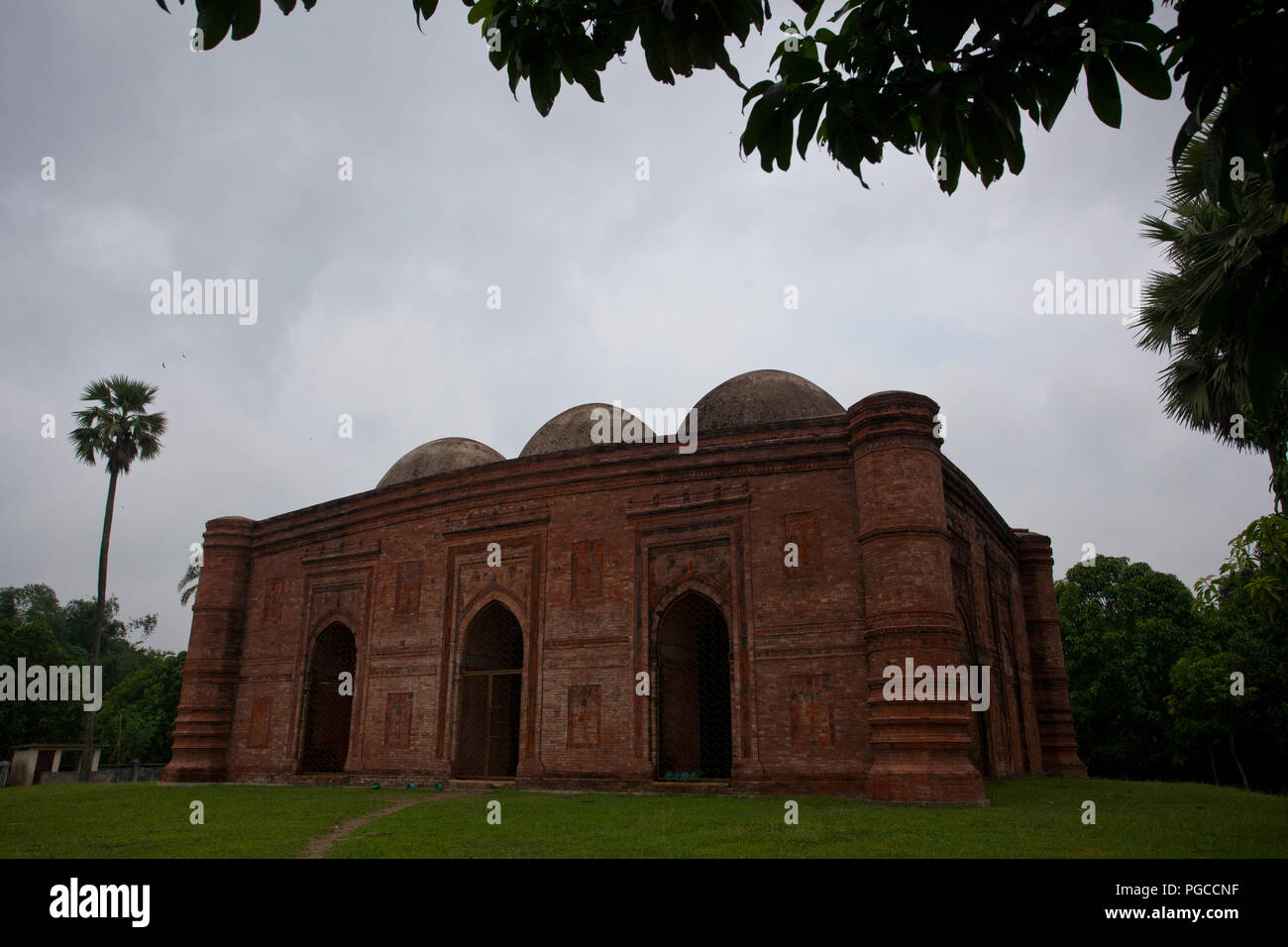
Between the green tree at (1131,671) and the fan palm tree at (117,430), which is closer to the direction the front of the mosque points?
the fan palm tree

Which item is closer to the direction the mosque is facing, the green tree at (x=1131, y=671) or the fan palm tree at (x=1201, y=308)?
the fan palm tree

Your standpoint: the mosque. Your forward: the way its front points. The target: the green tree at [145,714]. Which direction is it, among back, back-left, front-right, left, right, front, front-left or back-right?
right

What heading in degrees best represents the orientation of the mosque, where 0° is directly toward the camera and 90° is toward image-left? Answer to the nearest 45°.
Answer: approximately 45°

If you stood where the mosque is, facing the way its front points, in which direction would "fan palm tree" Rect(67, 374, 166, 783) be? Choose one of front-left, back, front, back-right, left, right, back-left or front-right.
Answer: right

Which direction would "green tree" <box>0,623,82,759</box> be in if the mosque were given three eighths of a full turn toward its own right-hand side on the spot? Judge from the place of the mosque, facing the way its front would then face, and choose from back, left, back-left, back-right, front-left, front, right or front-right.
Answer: front-left
